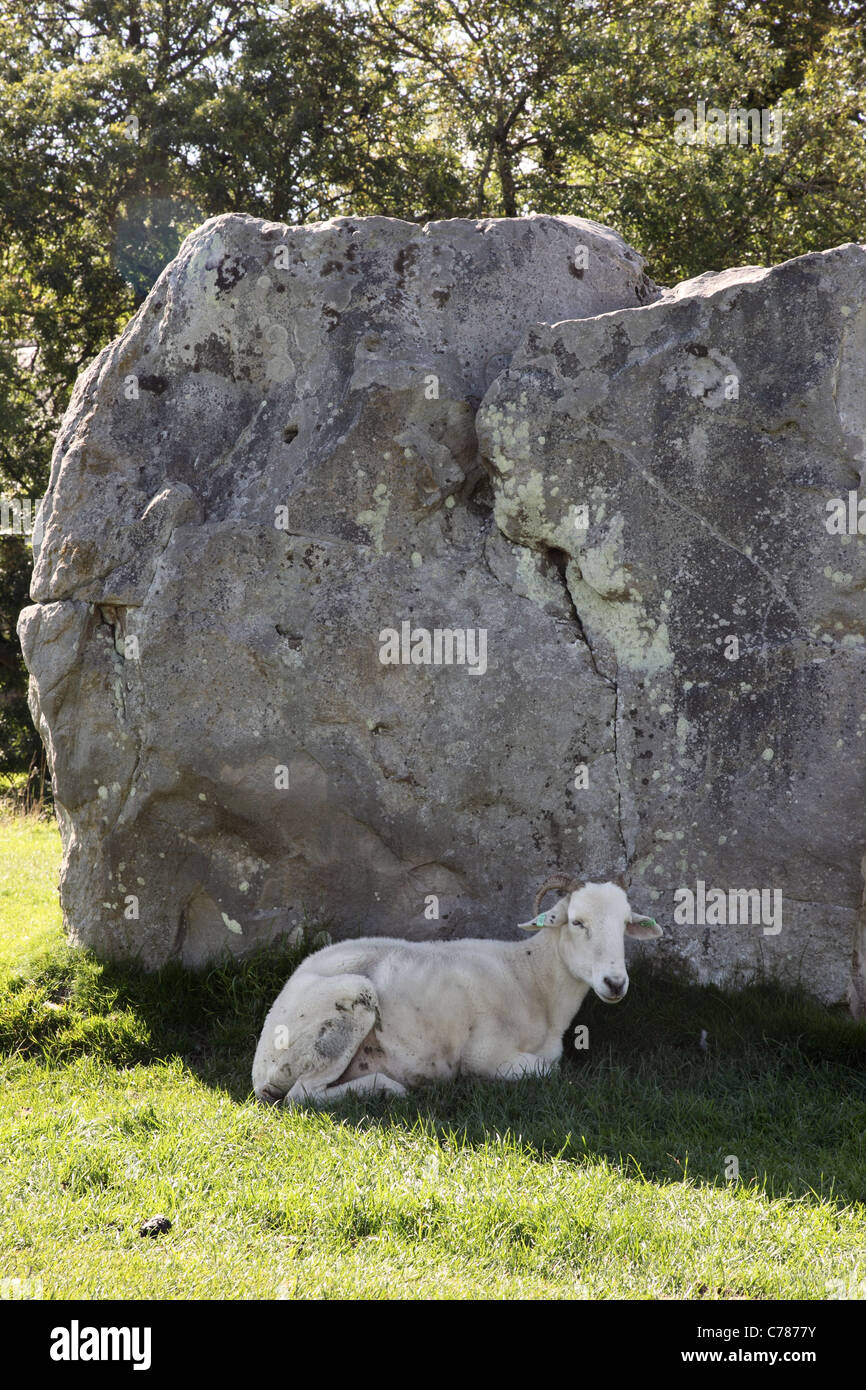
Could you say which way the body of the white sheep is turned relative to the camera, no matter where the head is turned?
to the viewer's right
